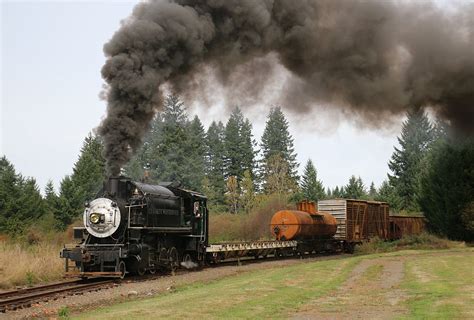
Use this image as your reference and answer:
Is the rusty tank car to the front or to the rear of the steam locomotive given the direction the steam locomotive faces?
to the rear

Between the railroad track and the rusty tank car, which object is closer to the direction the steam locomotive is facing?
the railroad track

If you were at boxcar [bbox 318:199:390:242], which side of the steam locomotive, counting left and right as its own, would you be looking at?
back

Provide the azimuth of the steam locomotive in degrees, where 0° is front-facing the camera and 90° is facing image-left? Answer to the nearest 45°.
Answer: approximately 45°

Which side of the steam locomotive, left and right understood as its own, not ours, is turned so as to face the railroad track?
front

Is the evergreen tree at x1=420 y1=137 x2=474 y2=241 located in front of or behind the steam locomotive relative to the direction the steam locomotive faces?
behind
